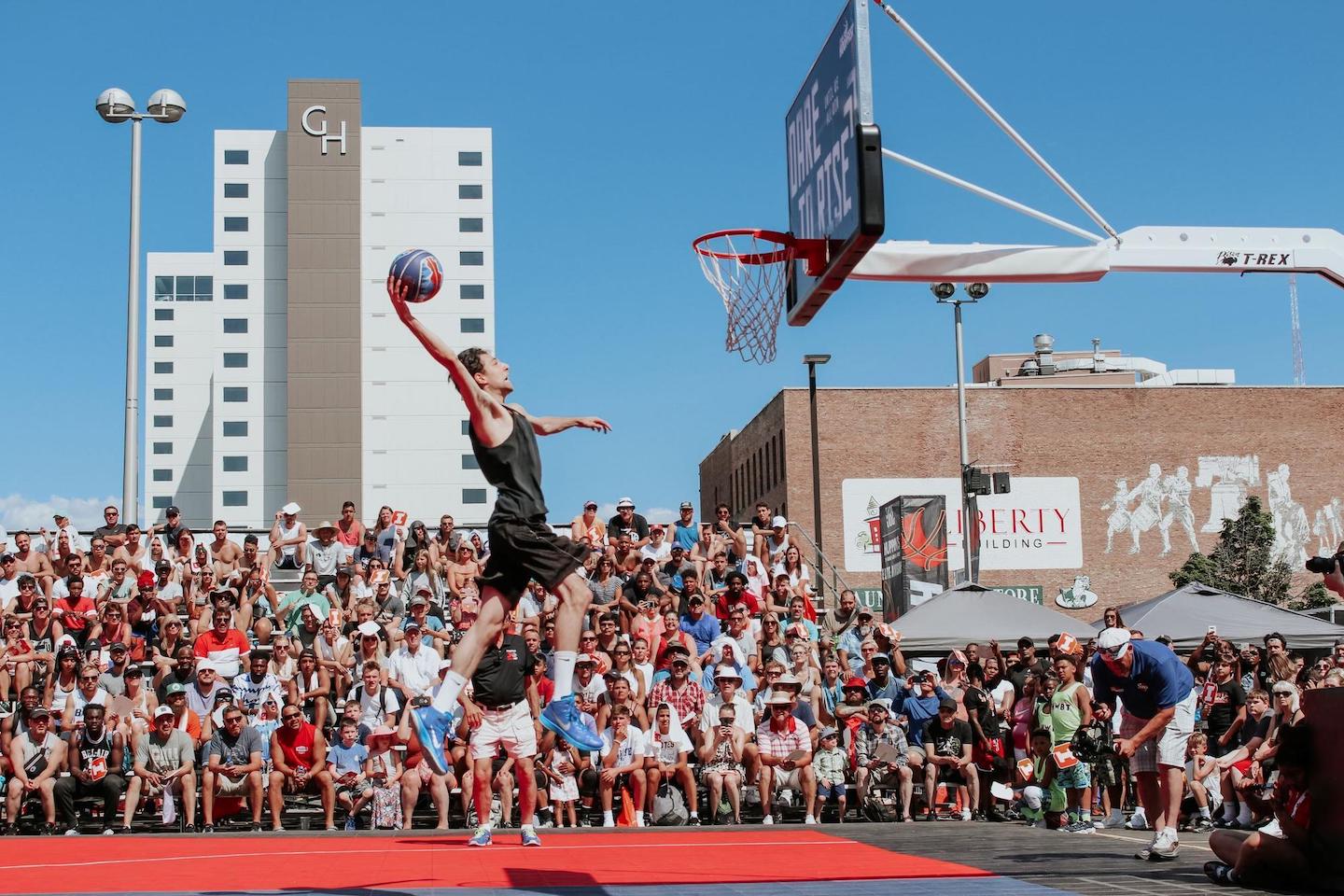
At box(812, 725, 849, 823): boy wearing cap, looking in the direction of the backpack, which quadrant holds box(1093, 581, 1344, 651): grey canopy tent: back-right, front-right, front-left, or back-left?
back-right

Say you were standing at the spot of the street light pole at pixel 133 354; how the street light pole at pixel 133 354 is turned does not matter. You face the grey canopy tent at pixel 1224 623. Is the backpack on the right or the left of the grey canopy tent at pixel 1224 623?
right

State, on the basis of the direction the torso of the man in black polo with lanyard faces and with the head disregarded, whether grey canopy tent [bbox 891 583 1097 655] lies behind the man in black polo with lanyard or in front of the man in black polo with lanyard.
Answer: behind

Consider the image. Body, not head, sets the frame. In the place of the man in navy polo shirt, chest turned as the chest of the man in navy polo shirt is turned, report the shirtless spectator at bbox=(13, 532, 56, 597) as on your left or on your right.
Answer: on your right

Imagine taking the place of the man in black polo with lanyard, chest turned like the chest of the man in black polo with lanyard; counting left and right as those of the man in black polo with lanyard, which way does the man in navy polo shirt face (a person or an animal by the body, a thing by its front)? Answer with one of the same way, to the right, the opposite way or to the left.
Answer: to the right

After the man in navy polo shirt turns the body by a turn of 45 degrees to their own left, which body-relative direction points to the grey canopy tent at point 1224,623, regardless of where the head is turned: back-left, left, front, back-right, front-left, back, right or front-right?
back

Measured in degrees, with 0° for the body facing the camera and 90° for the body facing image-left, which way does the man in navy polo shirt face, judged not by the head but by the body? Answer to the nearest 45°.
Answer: approximately 45°
